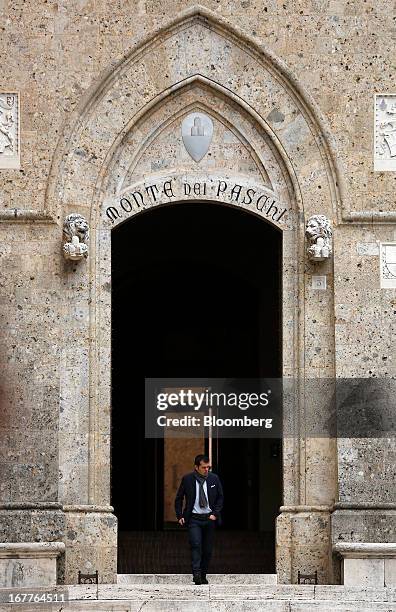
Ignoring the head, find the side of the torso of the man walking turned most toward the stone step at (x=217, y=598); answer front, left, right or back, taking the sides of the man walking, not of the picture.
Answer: front

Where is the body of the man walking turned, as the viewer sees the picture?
toward the camera
